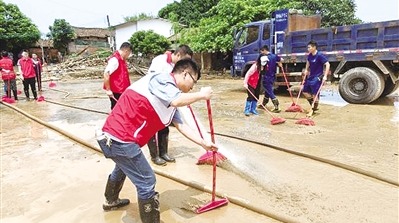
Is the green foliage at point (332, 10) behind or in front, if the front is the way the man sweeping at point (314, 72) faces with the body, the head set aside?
behind

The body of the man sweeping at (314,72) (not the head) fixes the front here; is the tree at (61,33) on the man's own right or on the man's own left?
on the man's own right

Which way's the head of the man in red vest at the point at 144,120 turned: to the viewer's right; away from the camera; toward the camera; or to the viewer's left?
to the viewer's right

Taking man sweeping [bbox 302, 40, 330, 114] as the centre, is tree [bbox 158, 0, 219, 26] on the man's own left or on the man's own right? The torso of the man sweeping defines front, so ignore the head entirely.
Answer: on the man's own right

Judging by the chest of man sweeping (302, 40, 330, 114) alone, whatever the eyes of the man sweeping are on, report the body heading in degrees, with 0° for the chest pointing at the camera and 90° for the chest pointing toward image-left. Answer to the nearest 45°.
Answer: approximately 45°

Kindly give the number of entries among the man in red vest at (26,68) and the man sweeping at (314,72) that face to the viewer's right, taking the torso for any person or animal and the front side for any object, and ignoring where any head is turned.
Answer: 0

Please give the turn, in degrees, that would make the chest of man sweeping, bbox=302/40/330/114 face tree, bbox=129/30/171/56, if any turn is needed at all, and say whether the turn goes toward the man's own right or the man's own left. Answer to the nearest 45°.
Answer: approximately 90° to the man's own right

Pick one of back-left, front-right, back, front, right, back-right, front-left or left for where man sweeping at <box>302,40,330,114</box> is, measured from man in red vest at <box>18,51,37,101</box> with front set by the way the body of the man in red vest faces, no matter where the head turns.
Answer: front-left

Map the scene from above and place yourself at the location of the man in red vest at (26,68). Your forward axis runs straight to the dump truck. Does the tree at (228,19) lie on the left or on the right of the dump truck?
left

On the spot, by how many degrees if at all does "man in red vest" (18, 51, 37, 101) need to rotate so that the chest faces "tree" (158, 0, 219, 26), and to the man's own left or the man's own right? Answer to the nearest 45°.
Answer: approximately 135° to the man's own left

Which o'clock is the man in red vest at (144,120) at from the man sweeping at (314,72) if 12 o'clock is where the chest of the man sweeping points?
The man in red vest is roughly at 11 o'clock from the man sweeping.

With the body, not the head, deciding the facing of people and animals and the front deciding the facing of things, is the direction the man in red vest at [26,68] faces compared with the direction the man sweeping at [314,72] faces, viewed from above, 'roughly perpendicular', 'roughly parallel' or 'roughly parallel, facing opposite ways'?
roughly perpendicular
